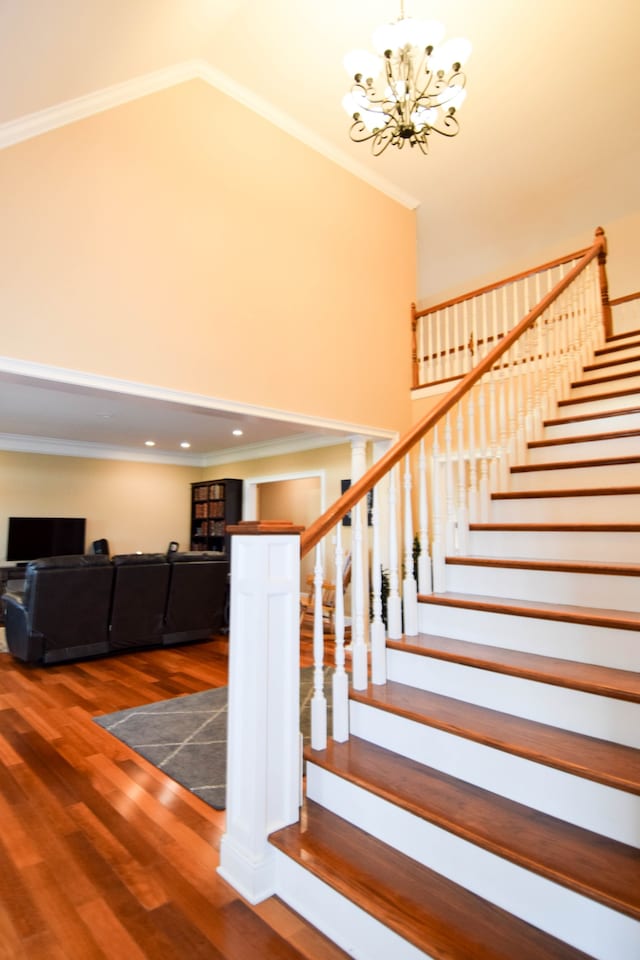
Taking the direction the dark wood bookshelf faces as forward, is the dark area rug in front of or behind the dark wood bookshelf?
in front

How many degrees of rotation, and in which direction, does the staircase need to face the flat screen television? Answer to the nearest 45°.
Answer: approximately 90° to its right

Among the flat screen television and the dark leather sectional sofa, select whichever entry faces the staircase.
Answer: the flat screen television

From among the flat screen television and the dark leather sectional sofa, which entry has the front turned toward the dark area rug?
the flat screen television

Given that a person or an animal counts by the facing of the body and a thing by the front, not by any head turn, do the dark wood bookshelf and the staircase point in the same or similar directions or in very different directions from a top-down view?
same or similar directions

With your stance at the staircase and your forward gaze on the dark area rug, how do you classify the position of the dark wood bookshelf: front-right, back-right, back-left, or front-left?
front-right

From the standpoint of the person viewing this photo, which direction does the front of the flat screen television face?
facing the viewer

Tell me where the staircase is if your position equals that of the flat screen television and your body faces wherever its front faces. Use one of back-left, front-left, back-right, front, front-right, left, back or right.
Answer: front

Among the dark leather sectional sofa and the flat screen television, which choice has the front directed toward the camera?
the flat screen television

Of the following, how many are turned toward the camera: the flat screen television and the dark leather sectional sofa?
1

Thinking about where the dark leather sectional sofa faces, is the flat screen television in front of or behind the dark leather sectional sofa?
in front

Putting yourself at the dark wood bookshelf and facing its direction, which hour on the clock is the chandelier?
The chandelier is roughly at 10 o'clock from the dark wood bookshelf.

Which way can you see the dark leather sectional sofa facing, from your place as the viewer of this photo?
facing away from the viewer and to the left of the viewer

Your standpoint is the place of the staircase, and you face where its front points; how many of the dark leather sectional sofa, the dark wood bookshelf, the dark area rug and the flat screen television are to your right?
4

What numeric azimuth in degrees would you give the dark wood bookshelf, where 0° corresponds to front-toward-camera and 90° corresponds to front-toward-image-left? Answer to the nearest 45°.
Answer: approximately 45°

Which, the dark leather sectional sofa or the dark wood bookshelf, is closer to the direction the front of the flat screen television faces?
the dark leather sectional sofa

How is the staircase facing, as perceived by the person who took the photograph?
facing the viewer and to the left of the viewer
